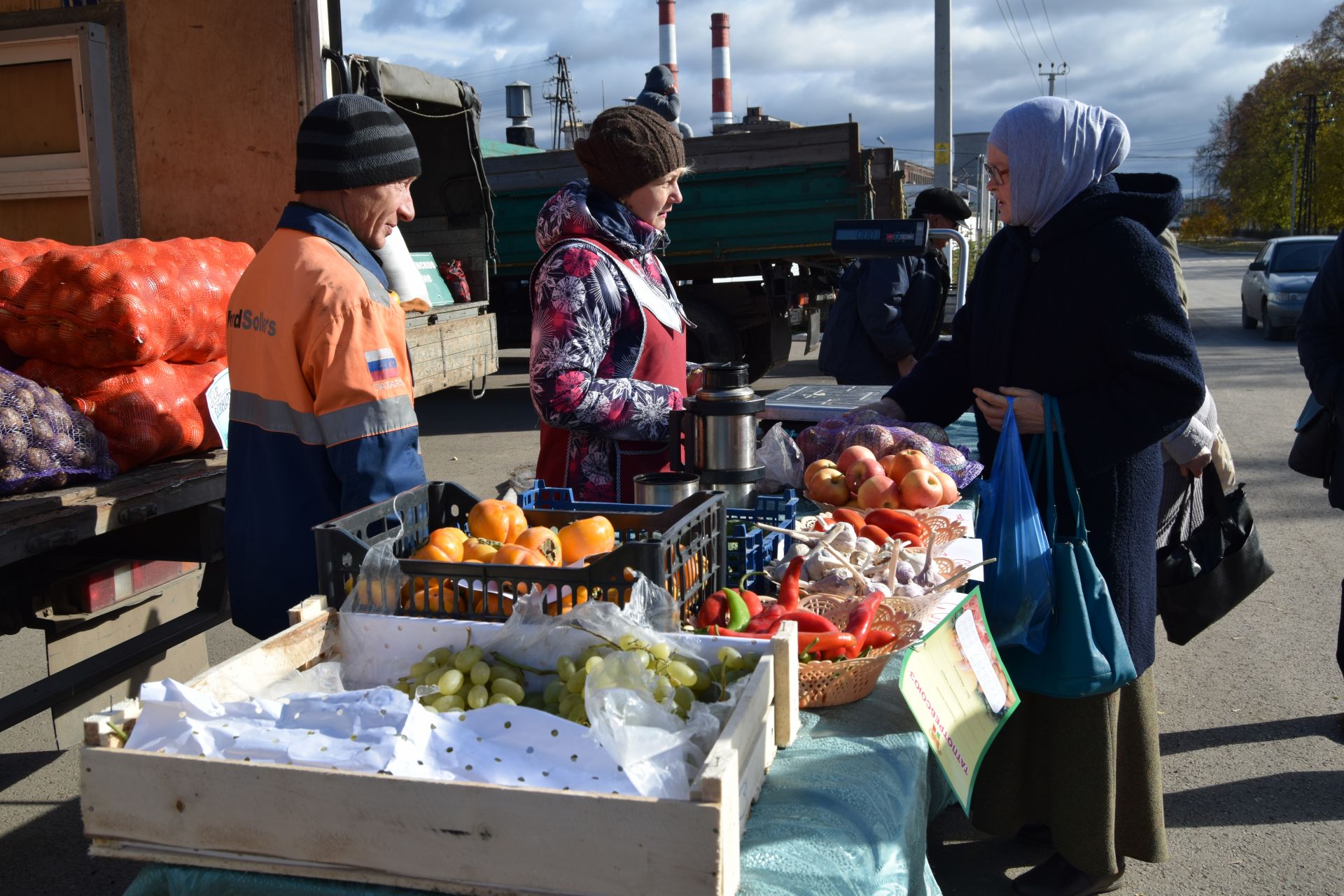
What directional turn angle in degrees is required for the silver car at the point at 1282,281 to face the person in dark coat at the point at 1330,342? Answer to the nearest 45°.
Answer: approximately 45° to its right

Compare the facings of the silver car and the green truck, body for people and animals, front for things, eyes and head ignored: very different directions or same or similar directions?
very different directions

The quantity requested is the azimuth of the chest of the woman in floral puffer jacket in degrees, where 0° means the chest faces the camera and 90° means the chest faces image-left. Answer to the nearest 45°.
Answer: approximately 270°

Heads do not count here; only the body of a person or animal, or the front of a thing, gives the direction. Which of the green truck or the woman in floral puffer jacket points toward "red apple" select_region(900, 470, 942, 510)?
the woman in floral puffer jacket

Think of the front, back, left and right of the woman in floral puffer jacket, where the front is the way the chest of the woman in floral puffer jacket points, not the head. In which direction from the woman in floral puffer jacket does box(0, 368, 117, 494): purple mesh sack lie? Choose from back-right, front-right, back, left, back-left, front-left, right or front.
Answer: back

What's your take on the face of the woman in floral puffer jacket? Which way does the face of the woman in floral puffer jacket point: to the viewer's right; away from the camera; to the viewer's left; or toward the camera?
to the viewer's right

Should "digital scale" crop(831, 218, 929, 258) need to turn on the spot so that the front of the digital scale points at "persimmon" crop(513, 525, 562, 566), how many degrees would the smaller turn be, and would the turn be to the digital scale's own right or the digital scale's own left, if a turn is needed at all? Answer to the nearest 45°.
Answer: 0° — it already faces it

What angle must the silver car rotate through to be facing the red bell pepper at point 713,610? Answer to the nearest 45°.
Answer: approximately 45° to its right

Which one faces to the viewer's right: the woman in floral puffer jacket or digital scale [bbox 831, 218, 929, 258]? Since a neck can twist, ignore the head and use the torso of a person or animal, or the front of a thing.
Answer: the woman in floral puffer jacket

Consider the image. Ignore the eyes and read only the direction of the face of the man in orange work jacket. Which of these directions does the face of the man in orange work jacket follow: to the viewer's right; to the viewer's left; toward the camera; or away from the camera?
to the viewer's right
